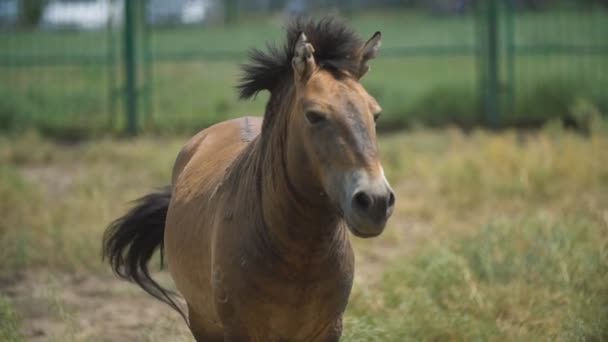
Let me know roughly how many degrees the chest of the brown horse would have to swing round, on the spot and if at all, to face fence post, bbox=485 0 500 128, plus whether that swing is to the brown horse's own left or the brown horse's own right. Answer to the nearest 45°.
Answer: approximately 135° to the brown horse's own left

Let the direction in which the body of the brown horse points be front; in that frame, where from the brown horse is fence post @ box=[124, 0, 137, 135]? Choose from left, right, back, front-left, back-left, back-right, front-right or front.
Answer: back-left

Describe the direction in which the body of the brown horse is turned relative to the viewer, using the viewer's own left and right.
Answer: facing the viewer and to the right of the viewer

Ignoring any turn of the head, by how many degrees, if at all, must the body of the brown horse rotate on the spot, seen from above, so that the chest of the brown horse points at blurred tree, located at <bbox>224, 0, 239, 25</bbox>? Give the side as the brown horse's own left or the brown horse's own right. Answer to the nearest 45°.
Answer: approximately 135° to the brown horse's own left

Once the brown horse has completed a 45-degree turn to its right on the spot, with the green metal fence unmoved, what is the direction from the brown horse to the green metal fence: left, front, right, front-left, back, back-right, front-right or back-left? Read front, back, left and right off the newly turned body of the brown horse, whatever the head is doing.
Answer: back
